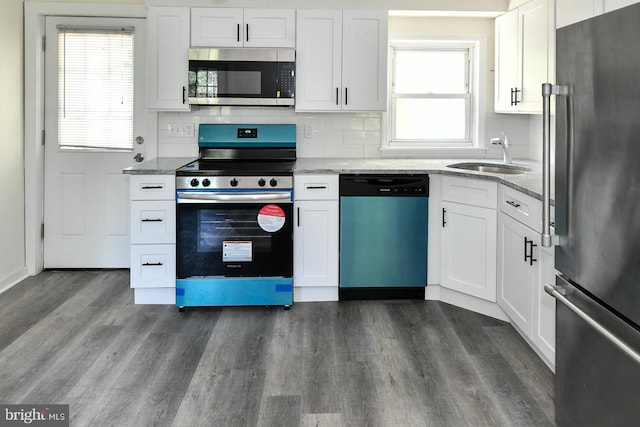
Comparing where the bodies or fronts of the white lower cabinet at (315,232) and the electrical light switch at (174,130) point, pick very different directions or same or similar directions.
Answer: same or similar directions

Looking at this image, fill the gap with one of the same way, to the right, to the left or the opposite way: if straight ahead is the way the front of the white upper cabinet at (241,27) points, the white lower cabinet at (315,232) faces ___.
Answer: the same way

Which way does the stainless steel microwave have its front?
toward the camera

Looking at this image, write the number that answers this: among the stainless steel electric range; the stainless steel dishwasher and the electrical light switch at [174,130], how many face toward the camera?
3

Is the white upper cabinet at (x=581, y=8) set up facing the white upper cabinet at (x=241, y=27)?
no

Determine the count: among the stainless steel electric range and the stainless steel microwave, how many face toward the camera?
2

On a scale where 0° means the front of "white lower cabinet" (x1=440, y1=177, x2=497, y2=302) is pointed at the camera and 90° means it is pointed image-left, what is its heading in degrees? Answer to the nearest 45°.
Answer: approximately 45°

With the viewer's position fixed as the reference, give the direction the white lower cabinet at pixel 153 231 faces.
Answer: facing the viewer

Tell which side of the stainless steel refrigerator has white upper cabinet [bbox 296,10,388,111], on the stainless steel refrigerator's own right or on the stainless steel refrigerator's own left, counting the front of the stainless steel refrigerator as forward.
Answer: on the stainless steel refrigerator's own right

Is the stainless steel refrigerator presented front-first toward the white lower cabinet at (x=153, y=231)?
no

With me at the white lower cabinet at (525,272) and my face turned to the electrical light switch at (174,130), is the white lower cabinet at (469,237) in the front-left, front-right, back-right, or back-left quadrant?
front-right

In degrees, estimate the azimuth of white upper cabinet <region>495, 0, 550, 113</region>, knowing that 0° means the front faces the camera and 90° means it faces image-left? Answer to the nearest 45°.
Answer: approximately 45°

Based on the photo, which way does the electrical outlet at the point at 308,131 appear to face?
toward the camera

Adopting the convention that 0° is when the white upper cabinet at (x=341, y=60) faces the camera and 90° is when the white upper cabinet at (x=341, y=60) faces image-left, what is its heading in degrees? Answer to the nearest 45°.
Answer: approximately 0°
